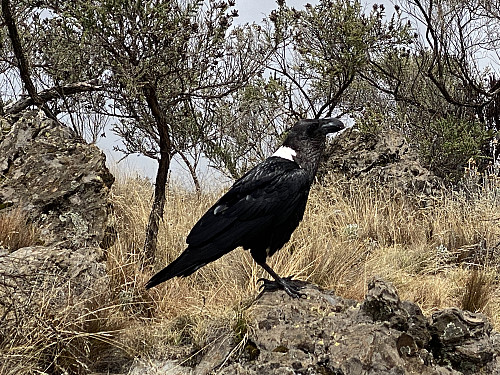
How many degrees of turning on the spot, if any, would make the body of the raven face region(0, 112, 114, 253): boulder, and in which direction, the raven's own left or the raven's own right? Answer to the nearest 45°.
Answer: approximately 135° to the raven's own left

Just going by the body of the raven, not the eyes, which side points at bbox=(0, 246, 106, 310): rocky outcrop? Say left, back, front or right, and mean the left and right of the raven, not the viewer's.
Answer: back

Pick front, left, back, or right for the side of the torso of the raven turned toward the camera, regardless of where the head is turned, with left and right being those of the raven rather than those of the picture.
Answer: right
